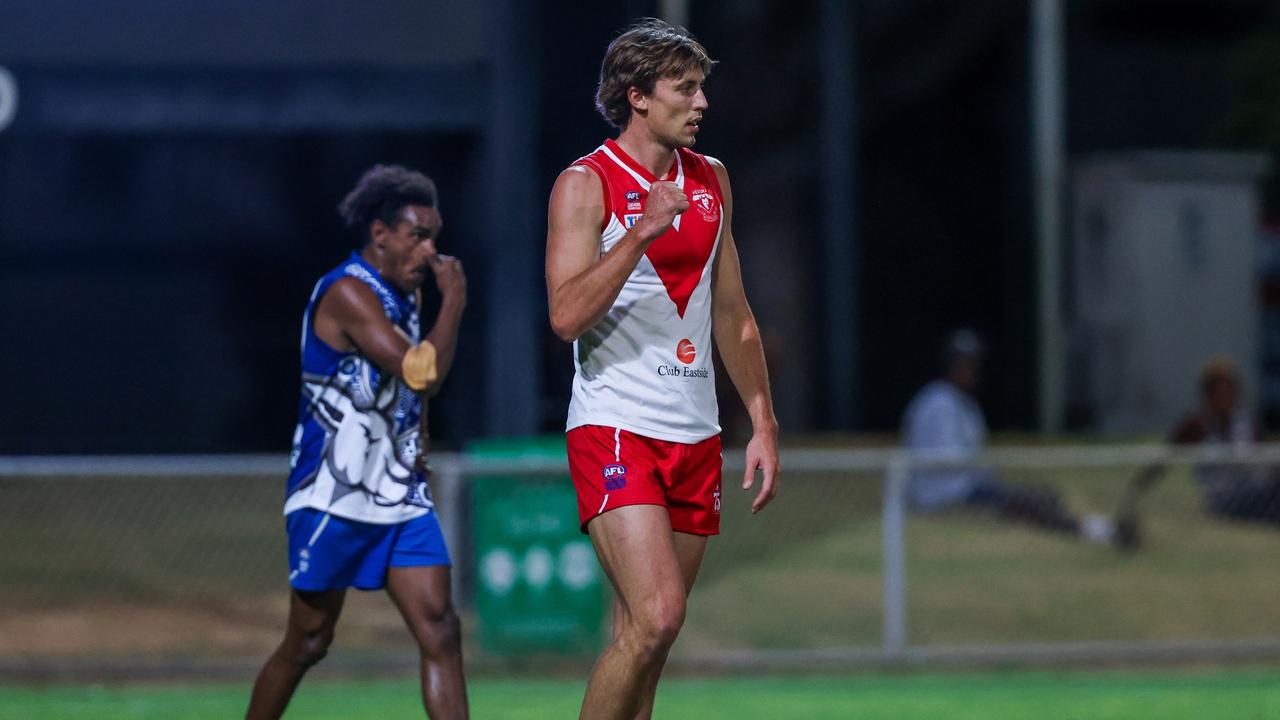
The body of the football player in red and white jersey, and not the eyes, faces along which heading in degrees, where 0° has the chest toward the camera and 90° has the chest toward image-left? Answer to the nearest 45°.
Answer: approximately 315°

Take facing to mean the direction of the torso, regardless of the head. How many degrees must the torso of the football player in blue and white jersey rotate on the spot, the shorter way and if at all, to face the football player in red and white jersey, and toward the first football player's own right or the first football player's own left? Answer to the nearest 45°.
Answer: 0° — they already face them

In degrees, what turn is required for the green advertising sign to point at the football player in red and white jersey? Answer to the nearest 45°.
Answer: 0° — it already faces them

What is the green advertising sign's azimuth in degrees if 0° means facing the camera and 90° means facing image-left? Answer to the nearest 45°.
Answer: approximately 0°
